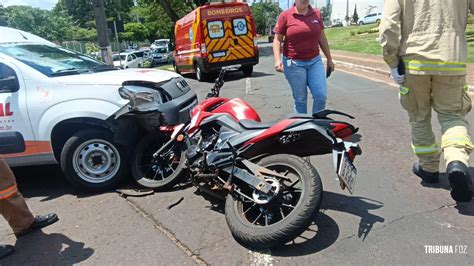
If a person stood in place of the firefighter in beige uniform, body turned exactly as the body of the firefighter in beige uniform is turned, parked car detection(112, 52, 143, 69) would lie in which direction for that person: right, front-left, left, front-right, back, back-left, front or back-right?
front-left

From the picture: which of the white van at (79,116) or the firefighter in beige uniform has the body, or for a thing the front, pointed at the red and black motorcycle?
the white van

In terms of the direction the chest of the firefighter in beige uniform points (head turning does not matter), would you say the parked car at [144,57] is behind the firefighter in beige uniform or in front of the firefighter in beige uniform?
in front

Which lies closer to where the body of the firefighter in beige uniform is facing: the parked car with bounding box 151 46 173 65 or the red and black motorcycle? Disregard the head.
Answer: the parked car

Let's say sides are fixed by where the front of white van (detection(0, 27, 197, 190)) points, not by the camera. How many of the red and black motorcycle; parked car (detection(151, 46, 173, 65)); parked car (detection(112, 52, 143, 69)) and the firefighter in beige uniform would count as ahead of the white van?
2

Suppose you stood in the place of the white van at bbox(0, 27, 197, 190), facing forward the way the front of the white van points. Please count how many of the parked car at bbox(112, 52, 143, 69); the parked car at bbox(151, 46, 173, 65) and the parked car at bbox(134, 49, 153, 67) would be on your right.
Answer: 0

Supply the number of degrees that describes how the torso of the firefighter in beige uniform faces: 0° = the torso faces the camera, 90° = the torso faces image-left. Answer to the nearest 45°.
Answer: approximately 180°

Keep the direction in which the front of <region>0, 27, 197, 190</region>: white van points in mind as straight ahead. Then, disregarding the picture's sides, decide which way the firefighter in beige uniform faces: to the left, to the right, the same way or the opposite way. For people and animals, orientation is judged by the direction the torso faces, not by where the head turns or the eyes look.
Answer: to the left

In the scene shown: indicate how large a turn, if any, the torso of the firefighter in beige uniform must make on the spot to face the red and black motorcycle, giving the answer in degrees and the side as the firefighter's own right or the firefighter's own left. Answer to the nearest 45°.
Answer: approximately 135° to the firefighter's own left

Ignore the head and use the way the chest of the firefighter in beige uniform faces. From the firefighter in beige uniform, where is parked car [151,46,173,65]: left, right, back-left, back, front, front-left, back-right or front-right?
front-left

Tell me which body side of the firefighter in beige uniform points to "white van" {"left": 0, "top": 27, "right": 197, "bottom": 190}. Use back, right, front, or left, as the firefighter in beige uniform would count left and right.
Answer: left

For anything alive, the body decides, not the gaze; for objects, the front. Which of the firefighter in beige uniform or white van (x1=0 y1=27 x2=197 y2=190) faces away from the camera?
the firefighter in beige uniform

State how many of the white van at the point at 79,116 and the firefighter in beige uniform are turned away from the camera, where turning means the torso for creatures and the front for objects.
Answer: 1

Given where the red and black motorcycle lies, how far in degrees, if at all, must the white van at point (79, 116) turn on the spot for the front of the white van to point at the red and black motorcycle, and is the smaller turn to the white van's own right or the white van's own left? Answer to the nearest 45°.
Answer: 0° — it already faces it

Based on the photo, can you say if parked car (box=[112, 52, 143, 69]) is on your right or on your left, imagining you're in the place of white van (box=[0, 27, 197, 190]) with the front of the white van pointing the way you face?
on your left

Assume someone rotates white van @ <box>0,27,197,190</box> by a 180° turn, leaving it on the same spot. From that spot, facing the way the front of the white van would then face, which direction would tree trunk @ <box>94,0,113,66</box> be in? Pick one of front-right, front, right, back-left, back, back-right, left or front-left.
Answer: front-right

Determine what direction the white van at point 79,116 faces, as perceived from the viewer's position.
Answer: facing the viewer and to the right of the viewer
